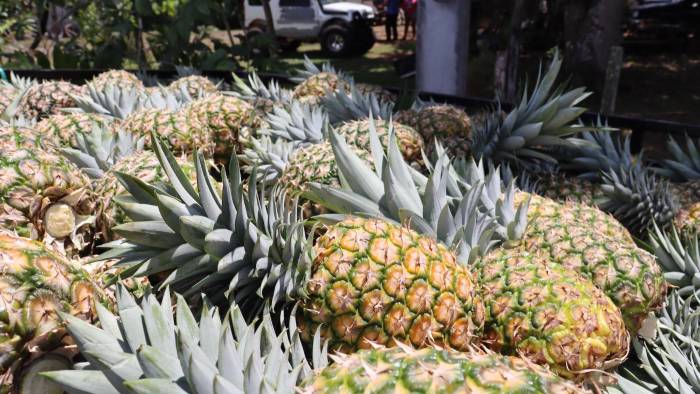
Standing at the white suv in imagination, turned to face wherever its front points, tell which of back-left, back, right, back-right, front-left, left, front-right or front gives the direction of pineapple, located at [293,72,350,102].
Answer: front-right

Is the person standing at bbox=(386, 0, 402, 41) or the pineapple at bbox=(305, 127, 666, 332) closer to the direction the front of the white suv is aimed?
the pineapple

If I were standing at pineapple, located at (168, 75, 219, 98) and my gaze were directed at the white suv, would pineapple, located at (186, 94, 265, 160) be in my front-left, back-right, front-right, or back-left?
back-right

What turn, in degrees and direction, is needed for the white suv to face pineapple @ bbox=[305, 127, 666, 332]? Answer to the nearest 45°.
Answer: approximately 45° to its right

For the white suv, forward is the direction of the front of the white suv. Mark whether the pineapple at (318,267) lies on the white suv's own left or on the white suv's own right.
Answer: on the white suv's own right

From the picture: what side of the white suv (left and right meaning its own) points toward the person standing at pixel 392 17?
left

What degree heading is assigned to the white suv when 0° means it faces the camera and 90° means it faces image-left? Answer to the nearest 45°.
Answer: approximately 315°

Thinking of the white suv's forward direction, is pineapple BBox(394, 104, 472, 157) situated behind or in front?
in front

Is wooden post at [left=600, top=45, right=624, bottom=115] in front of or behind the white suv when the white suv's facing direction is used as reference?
in front

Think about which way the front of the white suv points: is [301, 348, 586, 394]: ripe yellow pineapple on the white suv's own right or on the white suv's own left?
on the white suv's own right

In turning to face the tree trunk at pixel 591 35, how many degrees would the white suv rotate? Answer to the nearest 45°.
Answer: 0° — it already faces it
